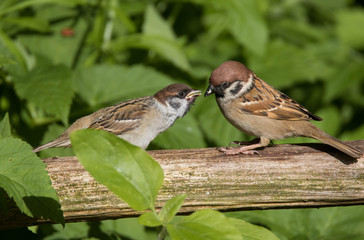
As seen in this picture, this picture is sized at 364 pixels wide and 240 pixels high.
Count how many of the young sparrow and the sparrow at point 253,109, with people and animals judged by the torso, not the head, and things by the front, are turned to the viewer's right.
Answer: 1

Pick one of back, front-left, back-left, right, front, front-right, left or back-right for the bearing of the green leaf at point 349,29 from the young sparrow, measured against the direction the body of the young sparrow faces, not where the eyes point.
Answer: front-left

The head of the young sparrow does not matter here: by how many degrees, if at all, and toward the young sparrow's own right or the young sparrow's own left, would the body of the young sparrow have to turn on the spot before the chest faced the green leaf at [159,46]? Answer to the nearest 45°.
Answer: approximately 90° to the young sparrow's own left

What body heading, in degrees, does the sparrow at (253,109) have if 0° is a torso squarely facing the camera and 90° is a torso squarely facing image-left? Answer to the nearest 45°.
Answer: approximately 90°

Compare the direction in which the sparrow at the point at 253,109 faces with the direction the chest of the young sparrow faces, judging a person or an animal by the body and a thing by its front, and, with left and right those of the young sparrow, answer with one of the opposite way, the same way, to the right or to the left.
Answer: the opposite way

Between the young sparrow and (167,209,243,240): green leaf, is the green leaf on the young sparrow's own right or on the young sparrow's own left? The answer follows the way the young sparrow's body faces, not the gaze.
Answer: on the young sparrow's own right

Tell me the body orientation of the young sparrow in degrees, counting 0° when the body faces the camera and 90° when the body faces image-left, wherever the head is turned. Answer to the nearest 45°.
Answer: approximately 270°

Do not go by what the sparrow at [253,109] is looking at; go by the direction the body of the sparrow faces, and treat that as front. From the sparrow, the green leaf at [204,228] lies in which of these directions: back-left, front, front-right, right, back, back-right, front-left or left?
left
